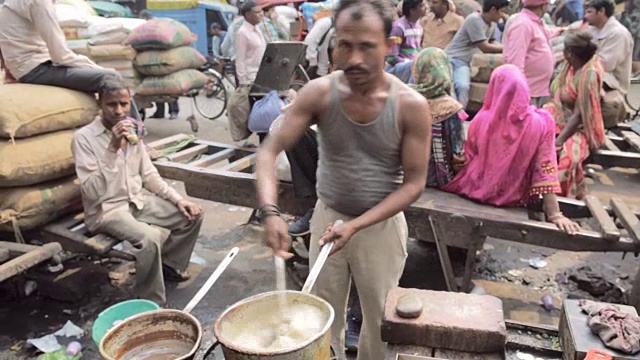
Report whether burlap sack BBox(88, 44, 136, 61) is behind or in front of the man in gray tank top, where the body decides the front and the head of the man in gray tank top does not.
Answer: behind

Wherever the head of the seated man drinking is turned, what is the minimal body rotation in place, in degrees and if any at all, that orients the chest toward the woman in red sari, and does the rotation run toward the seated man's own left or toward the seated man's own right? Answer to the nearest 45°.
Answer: approximately 45° to the seated man's own left

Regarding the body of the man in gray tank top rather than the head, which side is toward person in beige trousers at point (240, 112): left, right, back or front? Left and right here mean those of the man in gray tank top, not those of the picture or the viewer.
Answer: back

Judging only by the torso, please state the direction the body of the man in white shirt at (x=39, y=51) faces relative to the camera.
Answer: to the viewer's right
